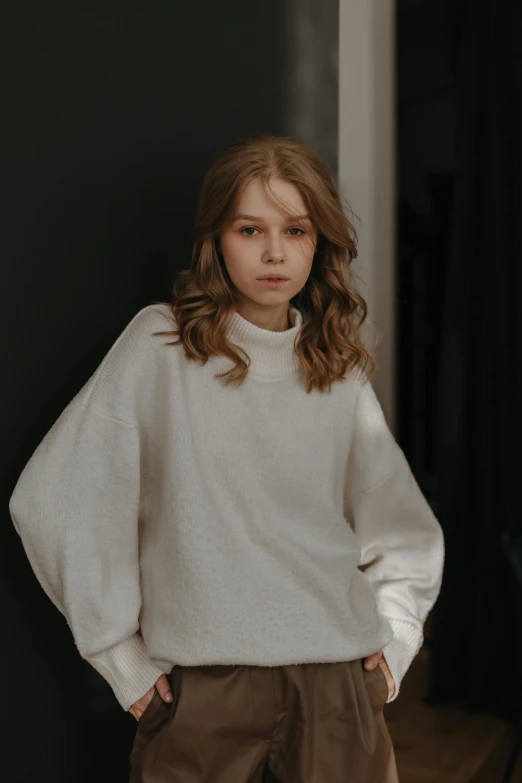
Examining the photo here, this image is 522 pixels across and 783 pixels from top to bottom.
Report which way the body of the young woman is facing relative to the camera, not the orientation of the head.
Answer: toward the camera
